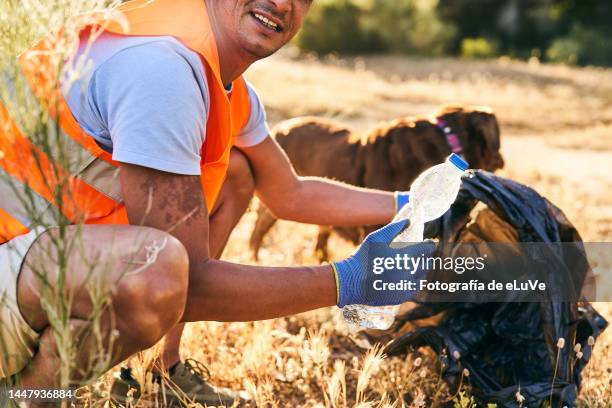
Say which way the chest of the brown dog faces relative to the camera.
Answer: to the viewer's right

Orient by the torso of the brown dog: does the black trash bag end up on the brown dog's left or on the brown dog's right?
on the brown dog's right

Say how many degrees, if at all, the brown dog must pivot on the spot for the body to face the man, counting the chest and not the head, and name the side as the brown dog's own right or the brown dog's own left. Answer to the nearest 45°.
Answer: approximately 90° to the brown dog's own right

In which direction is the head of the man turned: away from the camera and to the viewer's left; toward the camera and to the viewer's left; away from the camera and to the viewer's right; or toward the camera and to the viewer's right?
toward the camera and to the viewer's right
